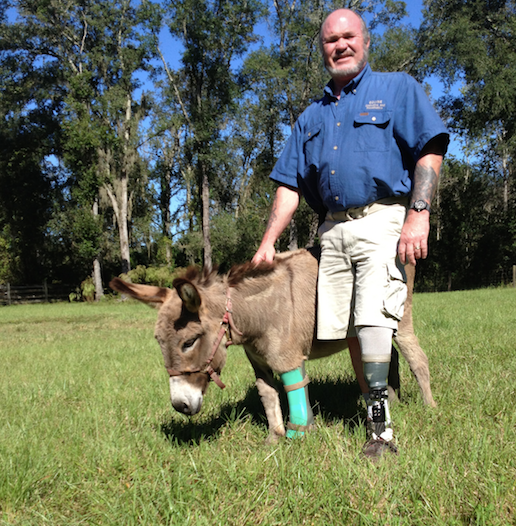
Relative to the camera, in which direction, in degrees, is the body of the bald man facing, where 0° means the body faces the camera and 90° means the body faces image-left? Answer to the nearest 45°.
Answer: approximately 45°

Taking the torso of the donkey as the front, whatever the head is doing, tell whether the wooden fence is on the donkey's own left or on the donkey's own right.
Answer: on the donkey's own right

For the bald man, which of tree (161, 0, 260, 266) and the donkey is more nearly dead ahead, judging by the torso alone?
the donkey

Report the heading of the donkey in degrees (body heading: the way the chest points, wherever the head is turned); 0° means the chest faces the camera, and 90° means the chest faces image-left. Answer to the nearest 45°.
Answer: approximately 45°

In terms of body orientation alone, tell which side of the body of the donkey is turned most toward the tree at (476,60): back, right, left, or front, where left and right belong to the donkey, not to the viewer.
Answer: back
